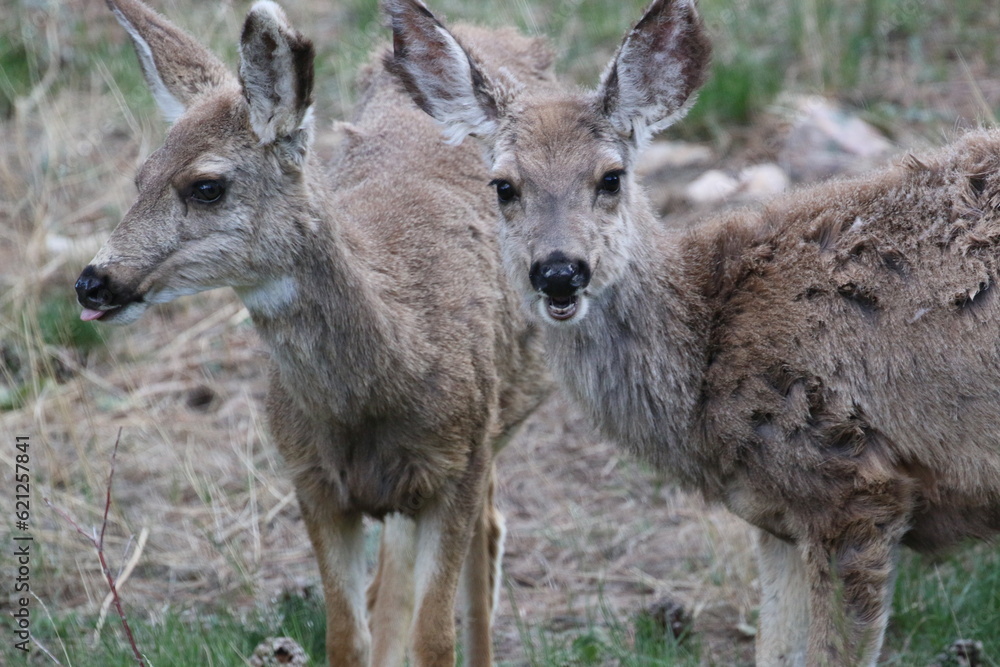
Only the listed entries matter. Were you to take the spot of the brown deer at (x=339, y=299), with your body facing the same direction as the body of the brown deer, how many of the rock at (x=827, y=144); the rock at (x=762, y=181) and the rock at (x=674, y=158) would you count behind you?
3

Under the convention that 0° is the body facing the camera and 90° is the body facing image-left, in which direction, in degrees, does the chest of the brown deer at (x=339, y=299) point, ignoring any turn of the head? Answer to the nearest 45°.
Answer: approximately 45°

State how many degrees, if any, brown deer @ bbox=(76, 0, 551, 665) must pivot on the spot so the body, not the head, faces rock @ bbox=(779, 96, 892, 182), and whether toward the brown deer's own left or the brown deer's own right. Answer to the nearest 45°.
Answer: approximately 180°

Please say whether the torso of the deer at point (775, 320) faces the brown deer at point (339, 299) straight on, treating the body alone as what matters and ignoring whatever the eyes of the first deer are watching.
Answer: yes

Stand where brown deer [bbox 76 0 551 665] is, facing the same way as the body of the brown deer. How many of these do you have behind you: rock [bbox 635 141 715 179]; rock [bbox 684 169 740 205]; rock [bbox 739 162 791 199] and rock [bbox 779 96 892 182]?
4

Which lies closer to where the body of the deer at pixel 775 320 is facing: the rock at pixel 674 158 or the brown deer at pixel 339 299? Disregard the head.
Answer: the brown deer

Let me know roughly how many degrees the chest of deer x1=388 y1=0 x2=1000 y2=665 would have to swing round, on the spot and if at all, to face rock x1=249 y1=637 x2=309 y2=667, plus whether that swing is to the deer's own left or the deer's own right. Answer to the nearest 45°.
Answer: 0° — it already faces it

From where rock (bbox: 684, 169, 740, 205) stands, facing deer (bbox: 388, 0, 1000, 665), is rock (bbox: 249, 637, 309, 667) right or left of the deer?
right

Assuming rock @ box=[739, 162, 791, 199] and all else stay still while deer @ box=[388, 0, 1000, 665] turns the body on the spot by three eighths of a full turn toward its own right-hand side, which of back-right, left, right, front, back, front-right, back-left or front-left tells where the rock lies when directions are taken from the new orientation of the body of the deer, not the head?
front-left

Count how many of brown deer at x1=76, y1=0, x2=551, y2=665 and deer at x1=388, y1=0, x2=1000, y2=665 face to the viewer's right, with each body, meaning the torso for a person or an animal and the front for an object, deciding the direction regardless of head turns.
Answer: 0

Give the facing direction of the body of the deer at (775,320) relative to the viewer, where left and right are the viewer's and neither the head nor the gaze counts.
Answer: facing to the left of the viewer

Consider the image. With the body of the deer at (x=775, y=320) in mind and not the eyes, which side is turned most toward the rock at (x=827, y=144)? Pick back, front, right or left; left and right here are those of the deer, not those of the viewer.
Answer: right
